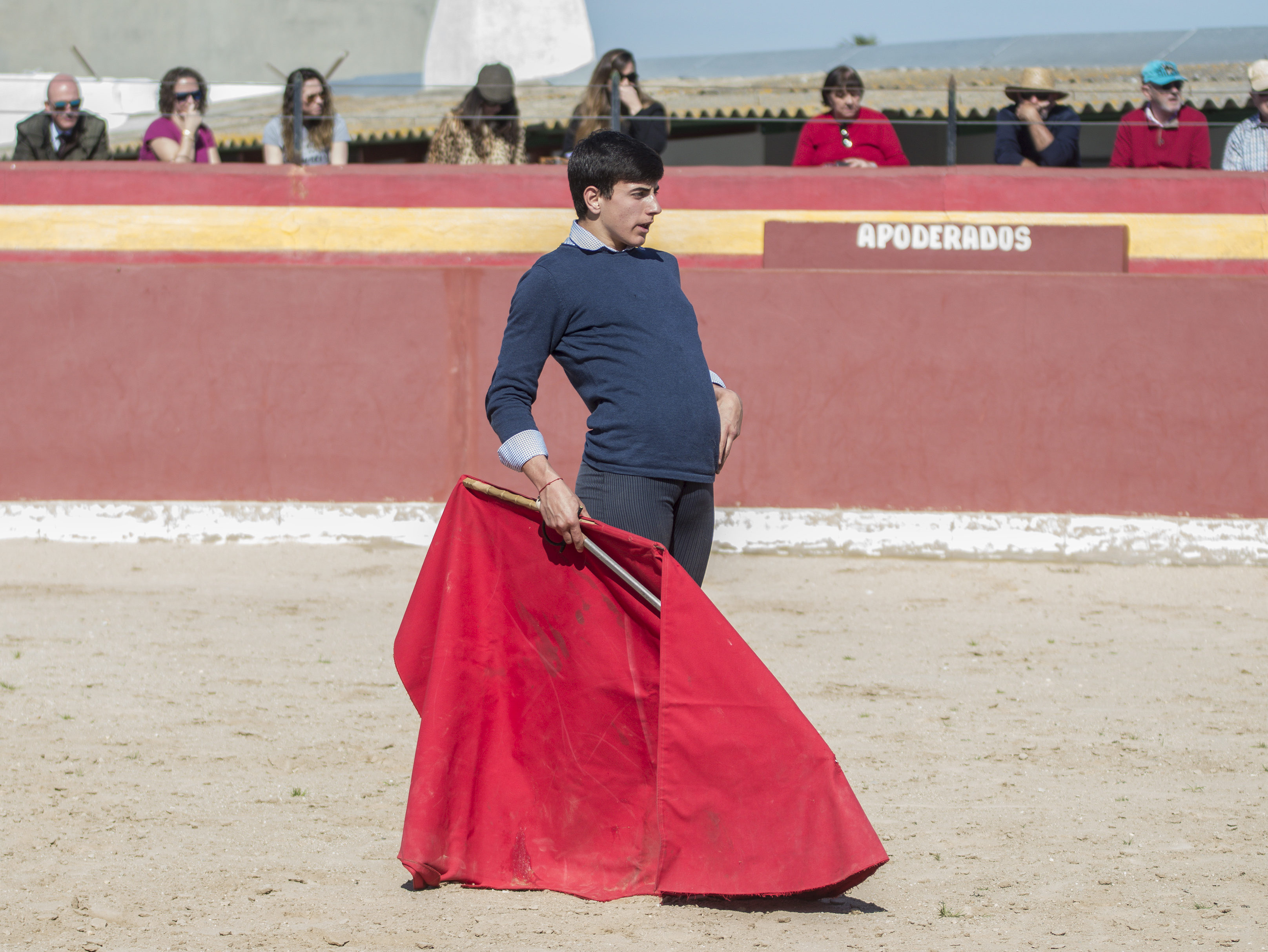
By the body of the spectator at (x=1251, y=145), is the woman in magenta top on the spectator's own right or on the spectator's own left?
on the spectator's own right

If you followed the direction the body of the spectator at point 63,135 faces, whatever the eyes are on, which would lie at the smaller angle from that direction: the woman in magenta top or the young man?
the young man

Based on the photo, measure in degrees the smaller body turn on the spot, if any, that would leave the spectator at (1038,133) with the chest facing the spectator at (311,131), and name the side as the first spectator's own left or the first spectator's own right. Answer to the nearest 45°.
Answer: approximately 90° to the first spectator's own right

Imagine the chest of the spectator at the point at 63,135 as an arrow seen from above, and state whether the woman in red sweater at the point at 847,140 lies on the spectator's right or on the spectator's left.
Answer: on the spectator's left

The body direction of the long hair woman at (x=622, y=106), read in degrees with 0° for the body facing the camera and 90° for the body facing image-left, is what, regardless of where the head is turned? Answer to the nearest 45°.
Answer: approximately 315°

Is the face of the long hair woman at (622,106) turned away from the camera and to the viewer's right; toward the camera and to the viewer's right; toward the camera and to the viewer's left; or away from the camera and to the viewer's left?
toward the camera and to the viewer's right

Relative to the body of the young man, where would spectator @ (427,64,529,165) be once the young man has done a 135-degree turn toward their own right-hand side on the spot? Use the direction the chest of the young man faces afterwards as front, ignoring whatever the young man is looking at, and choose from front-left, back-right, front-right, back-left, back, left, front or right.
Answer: right

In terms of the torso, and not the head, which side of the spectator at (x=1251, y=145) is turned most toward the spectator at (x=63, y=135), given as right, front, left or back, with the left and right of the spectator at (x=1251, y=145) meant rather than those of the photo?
right
